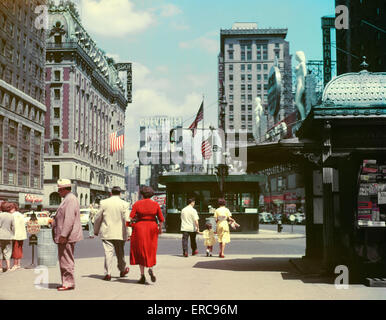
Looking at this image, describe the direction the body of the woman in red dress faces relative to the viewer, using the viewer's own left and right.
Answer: facing away from the viewer

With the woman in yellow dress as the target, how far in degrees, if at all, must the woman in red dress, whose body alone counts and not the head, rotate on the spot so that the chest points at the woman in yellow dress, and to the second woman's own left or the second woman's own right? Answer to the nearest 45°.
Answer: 0° — they already face them

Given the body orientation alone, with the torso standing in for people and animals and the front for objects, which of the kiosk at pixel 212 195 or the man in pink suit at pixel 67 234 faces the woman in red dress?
the kiosk

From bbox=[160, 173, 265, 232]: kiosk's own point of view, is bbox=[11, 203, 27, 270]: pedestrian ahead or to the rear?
ahead

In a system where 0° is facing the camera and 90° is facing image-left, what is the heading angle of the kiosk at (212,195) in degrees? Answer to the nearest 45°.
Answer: approximately 0°

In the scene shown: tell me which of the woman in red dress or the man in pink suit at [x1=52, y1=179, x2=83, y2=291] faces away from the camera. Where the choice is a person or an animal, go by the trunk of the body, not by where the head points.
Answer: the woman in red dress

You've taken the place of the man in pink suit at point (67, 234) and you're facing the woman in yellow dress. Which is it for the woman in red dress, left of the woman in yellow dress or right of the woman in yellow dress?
right
